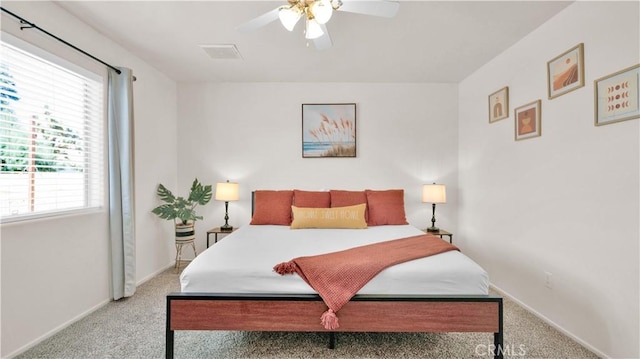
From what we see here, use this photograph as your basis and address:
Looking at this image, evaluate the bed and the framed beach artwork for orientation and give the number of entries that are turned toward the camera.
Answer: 2

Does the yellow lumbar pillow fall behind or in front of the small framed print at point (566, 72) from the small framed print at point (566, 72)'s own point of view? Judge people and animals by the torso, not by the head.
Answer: in front

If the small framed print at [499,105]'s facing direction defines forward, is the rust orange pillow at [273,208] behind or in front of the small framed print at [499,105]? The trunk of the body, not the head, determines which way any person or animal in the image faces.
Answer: in front

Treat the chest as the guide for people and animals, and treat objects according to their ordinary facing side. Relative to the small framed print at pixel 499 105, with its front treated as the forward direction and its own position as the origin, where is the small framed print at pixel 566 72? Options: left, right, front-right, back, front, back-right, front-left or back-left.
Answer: left

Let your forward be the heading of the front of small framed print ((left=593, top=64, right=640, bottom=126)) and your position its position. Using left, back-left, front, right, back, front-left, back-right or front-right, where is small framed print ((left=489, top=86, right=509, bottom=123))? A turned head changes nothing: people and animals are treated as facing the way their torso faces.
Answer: right

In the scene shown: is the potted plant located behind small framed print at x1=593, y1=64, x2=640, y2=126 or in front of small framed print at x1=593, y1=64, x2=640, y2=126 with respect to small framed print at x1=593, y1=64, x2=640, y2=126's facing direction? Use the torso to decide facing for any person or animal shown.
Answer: in front

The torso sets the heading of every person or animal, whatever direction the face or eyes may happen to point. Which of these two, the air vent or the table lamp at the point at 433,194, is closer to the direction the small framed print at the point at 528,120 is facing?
the air vent

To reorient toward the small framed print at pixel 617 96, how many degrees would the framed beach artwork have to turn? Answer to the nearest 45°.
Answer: approximately 45° to its left

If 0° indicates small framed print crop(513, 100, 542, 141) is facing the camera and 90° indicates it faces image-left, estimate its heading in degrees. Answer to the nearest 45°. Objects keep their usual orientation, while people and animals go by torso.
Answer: approximately 45°

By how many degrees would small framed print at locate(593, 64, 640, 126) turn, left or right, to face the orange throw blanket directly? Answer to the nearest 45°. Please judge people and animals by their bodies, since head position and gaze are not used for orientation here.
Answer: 0° — it already faces it

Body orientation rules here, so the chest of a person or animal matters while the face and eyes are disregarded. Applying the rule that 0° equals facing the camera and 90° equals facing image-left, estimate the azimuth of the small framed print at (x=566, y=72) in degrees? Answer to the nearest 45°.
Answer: approximately 45°

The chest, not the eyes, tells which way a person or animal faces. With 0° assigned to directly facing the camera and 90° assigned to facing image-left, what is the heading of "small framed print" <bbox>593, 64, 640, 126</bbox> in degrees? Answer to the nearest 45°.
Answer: approximately 45°
